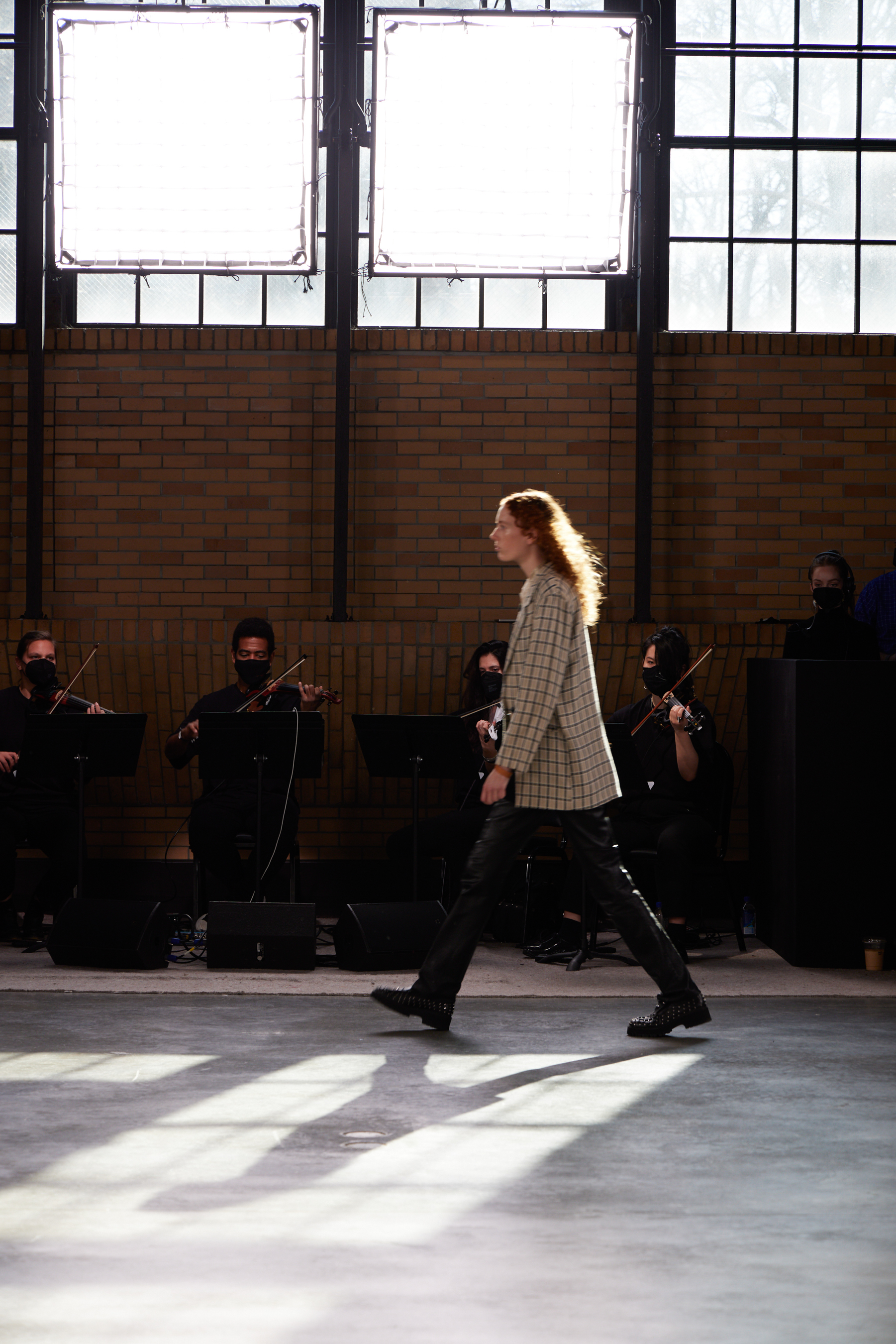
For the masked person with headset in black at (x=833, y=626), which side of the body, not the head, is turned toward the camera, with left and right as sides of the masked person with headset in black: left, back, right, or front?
front

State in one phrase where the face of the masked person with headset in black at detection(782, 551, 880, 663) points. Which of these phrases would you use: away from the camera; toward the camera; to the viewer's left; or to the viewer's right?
toward the camera

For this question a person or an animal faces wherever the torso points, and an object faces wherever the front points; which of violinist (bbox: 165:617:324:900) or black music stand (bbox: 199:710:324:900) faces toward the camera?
the violinist

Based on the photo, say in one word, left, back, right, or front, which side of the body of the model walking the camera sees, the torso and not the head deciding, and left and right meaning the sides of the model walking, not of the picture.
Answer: left

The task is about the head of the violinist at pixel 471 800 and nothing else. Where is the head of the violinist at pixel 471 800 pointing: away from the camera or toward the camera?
toward the camera

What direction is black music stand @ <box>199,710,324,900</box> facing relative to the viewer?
away from the camera

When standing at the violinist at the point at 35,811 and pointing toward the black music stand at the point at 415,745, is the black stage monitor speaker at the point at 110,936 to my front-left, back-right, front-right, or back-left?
front-right

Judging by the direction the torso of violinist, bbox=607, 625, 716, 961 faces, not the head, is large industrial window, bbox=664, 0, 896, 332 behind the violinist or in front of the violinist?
behind

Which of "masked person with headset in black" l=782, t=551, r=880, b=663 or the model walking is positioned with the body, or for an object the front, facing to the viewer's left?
the model walking

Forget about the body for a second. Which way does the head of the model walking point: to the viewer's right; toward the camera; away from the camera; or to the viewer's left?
to the viewer's left

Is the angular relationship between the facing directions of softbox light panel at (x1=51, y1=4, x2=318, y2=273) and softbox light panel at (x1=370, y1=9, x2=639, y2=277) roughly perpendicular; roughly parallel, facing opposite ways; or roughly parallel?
roughly parallel

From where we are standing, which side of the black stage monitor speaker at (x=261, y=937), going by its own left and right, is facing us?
back

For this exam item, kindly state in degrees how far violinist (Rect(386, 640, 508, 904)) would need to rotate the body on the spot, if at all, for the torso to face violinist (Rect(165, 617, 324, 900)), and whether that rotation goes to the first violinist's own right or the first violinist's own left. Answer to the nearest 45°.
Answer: approximately 45° to the first violinist's own right

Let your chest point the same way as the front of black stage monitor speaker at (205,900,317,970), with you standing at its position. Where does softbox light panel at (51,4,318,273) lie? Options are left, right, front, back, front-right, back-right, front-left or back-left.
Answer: front

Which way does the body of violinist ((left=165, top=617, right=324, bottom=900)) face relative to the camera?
toward the camera
